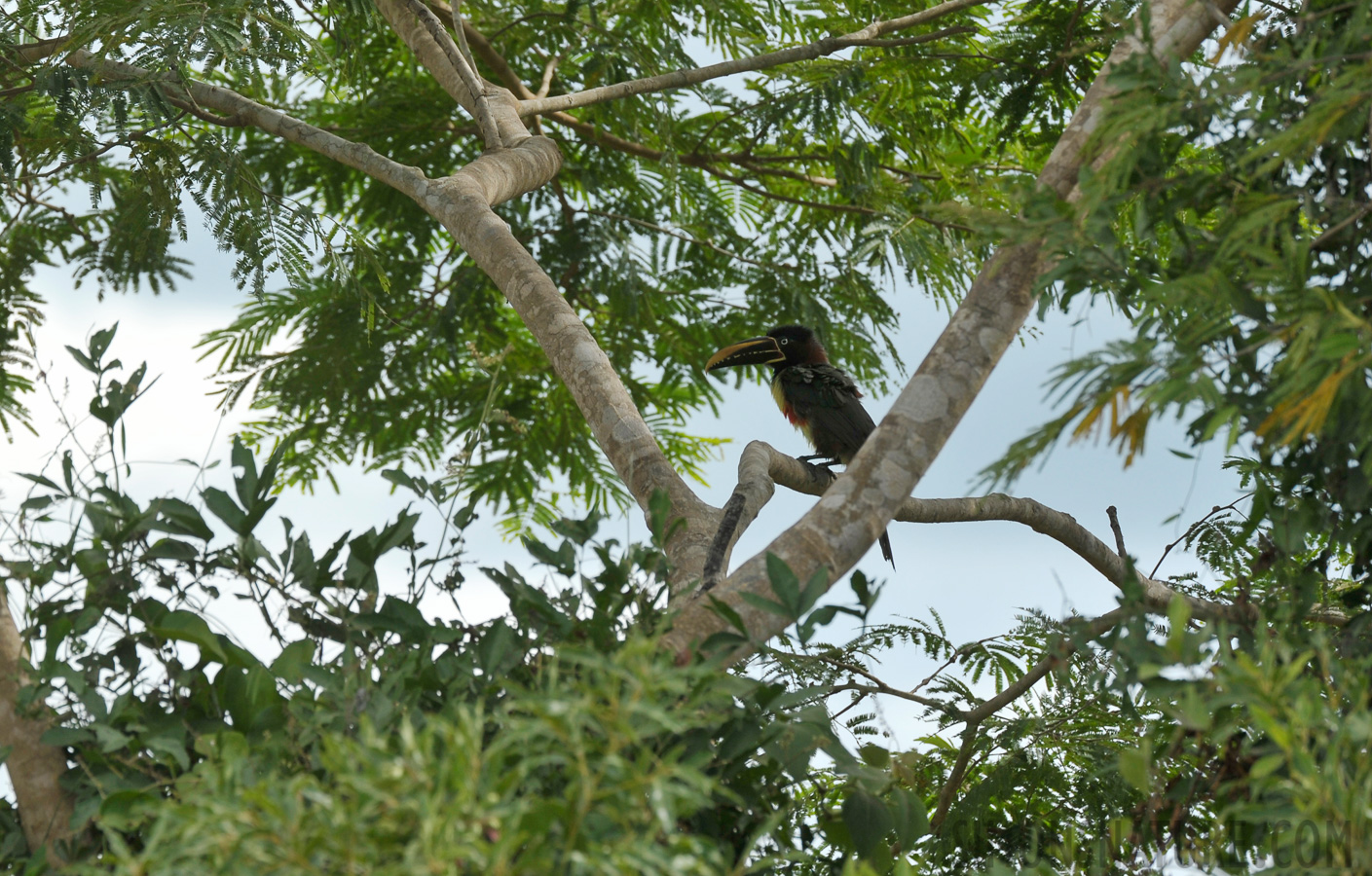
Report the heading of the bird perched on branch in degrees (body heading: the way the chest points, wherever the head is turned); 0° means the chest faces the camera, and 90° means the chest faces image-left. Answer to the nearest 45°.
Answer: approximately 90°
